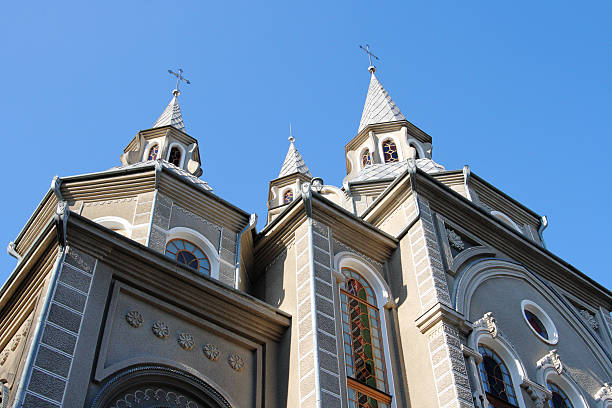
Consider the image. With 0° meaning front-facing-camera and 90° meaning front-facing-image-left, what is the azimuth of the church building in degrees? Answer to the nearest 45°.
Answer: approximately 45°
